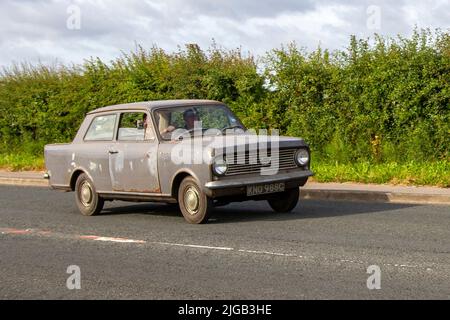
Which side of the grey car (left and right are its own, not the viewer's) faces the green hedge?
left

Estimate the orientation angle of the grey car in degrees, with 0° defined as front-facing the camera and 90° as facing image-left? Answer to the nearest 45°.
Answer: approximately 315°
